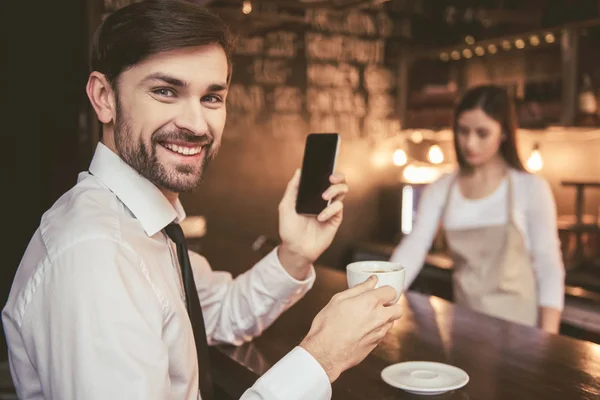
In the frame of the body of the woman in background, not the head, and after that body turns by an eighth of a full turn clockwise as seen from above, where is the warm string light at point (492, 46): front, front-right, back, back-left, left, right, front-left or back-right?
right

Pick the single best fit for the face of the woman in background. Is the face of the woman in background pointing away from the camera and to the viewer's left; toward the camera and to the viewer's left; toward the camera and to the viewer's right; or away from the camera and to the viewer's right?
toward the camera and to the viewer's left

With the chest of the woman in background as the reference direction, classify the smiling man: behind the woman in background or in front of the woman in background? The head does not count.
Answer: in front

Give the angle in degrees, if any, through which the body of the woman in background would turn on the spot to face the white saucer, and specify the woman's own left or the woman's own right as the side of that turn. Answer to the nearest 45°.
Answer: approximately 45° to the woman's own left

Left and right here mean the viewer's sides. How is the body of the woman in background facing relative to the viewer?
facing the viewer and to the left of the viewer

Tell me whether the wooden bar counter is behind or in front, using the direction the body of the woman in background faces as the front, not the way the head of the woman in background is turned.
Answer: in front

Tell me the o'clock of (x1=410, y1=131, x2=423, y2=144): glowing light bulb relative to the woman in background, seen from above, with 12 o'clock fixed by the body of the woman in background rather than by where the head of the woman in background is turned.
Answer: The glowing light bulb is roughly at 4 o'clock from the woman in background.
